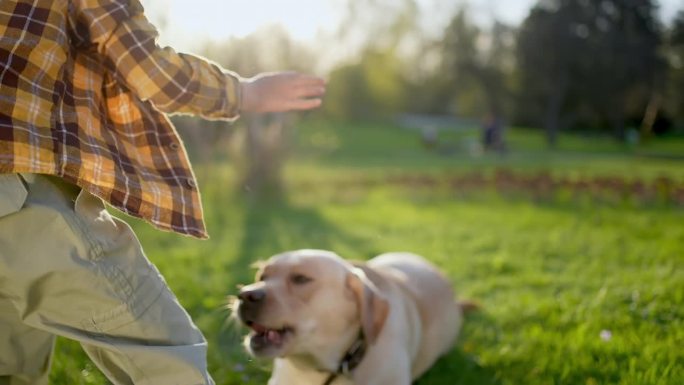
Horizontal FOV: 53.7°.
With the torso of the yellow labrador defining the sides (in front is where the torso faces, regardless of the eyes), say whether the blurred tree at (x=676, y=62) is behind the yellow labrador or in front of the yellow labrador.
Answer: behind

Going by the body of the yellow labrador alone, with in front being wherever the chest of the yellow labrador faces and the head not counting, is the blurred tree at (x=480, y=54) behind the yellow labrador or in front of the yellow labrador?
behind

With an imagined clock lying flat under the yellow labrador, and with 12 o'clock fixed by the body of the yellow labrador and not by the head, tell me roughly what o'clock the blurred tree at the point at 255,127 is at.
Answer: The blurred tree is roughly at 4 o'clock from the yellow labrador.

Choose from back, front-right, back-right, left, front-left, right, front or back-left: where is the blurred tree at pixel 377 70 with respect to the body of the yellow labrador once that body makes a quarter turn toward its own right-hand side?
front-right

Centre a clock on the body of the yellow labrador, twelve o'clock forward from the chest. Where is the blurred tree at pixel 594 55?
The blurred tree is roughly at 5 o'clock from the yellow labrador.

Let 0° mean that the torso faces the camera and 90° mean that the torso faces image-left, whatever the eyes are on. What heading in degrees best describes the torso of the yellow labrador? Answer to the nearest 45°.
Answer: approximately 45°

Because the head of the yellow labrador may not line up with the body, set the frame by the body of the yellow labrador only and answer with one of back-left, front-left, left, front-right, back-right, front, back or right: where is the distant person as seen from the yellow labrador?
back-right
